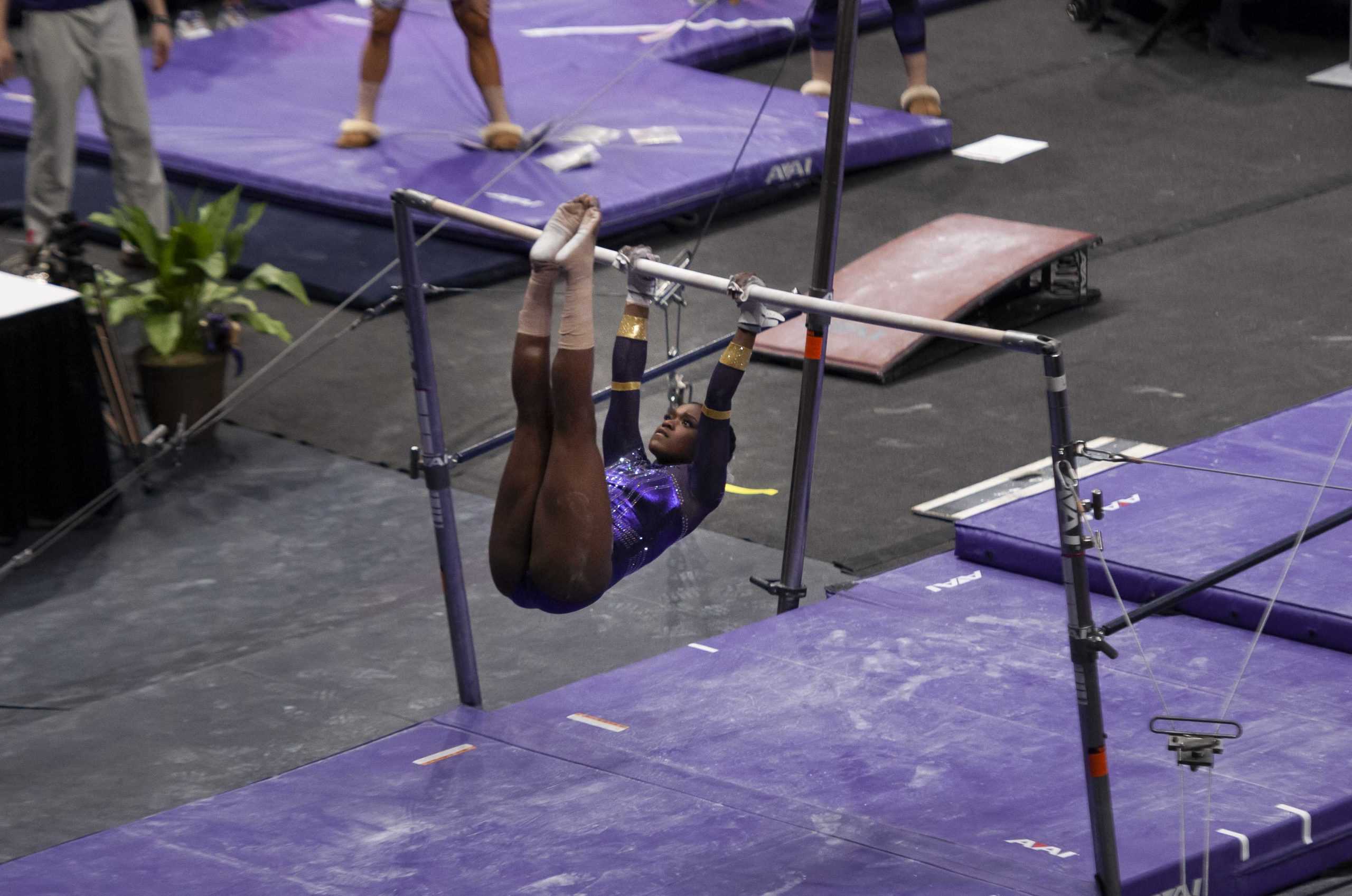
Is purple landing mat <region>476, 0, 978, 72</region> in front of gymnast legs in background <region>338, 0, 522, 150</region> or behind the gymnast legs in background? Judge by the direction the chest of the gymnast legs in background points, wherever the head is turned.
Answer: behind

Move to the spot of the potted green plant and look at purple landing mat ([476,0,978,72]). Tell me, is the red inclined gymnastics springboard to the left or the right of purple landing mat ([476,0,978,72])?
right

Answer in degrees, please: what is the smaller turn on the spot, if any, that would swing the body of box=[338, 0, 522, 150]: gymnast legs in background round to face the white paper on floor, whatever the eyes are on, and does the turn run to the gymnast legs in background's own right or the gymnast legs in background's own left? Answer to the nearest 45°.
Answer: approximately 90° to the gymnast legs in background's own left

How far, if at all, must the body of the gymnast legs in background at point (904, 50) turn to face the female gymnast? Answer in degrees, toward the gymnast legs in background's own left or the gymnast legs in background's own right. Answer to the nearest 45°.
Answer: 0° — they already face them

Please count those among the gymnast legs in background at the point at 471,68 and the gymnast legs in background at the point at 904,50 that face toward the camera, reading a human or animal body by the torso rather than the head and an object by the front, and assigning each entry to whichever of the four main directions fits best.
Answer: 2

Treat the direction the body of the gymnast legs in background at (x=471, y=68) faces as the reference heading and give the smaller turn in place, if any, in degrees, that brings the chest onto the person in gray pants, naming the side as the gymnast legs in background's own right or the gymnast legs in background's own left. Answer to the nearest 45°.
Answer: approximately 45° to the gymnast legs in background's own right

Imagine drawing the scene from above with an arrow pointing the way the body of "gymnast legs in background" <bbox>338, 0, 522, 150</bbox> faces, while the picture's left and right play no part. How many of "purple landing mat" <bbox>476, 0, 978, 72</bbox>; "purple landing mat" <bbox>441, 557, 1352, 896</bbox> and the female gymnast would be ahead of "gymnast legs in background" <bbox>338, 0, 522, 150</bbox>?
2

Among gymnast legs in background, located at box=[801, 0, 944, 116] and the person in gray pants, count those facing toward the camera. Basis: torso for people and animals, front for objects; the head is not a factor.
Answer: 2
